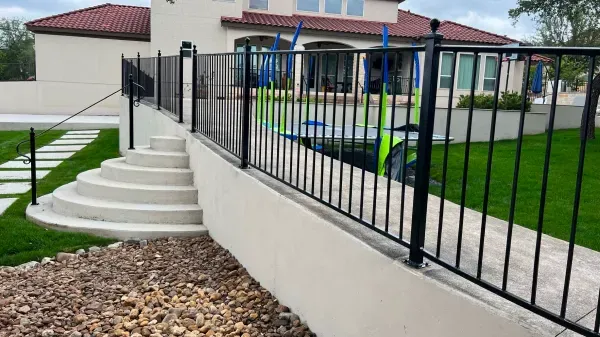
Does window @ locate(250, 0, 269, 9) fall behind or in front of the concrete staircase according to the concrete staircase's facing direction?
behind

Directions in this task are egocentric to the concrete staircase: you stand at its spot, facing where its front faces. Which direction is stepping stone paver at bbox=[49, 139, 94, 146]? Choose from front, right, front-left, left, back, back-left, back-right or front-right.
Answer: back-right

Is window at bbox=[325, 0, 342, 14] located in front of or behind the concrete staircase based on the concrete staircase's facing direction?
behind

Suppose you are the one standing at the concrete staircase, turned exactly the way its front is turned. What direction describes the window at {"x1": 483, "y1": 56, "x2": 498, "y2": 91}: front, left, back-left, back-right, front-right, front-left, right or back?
back

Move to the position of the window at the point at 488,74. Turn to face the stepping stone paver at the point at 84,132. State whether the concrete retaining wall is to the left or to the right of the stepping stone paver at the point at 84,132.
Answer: left

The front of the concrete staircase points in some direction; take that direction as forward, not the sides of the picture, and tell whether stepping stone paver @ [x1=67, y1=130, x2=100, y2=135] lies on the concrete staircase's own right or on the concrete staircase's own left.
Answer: on the concrete staircase's own right

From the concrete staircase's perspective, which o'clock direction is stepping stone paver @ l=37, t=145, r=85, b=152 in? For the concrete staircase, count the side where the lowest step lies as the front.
The stepping stone paver is roughly at 4 o'clock from the concrete staircase.

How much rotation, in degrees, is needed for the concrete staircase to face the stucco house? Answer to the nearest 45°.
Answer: approximately 135° to its right

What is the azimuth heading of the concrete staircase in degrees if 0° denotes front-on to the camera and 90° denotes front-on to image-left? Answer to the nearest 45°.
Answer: approximately 45°

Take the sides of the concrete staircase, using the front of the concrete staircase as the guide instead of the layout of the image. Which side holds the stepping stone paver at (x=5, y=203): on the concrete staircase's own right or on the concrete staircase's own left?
on the concrete staircase's own right
